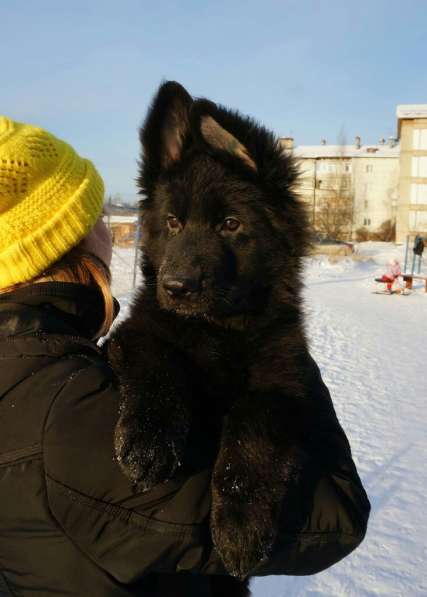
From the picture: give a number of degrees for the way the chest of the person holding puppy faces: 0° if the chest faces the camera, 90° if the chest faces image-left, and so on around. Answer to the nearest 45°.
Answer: approximately 225°

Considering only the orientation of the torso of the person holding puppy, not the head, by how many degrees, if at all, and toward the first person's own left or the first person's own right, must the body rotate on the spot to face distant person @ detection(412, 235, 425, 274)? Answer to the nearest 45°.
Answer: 0° — they already face them

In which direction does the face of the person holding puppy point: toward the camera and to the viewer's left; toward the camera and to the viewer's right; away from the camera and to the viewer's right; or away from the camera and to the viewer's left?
away from the camera and to the viewer's right

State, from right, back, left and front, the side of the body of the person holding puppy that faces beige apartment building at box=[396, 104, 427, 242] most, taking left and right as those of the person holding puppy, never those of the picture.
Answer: front
